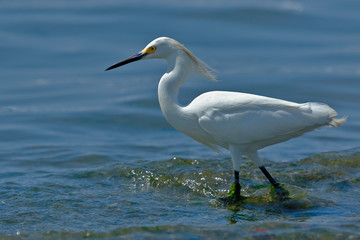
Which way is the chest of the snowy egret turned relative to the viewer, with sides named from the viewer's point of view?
facing to the left of the viewer
